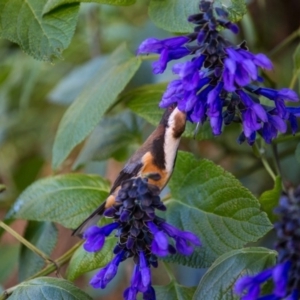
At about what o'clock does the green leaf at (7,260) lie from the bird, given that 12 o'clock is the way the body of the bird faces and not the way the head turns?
The green leaf is roughly at 8 o'clock from the bird.

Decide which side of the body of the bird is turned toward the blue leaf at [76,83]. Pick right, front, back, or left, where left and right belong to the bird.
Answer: left
